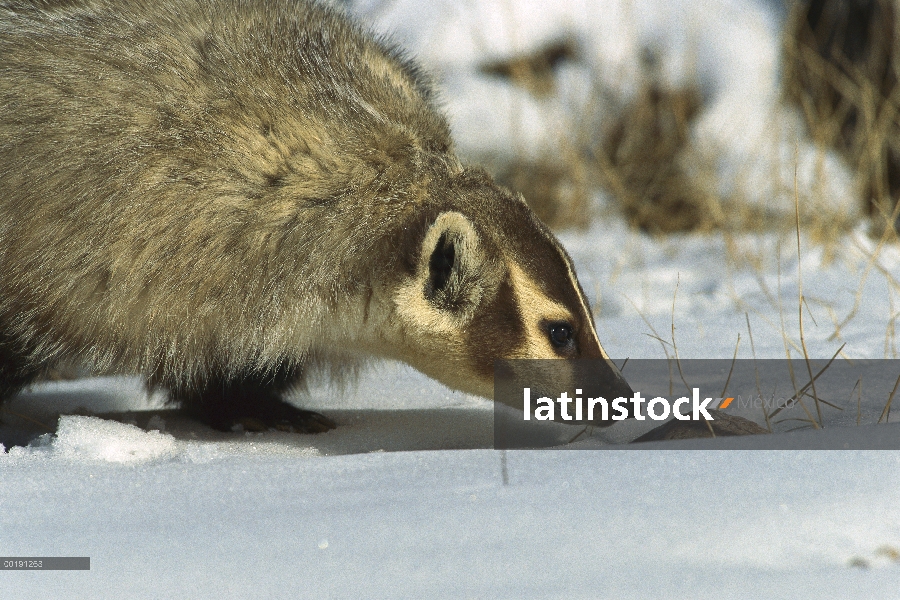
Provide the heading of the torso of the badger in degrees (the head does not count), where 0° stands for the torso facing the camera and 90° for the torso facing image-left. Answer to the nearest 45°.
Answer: approximately 270°
